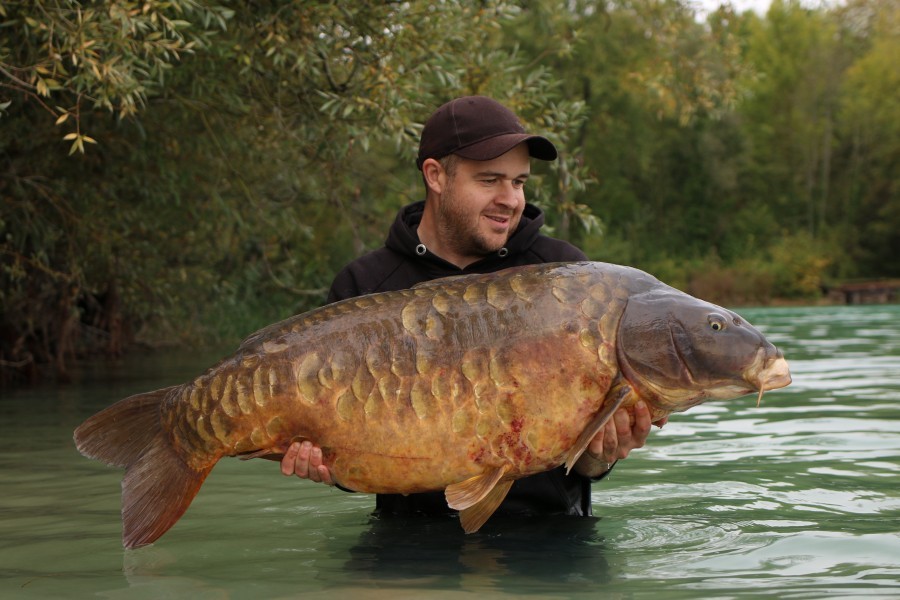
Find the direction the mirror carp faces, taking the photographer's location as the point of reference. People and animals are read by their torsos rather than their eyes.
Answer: facing to the right of the viewer

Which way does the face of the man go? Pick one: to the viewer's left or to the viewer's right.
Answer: to the viewer's right

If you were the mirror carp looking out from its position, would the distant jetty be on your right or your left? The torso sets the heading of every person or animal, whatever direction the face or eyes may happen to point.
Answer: on your left

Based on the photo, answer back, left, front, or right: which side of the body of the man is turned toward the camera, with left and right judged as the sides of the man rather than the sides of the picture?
front
